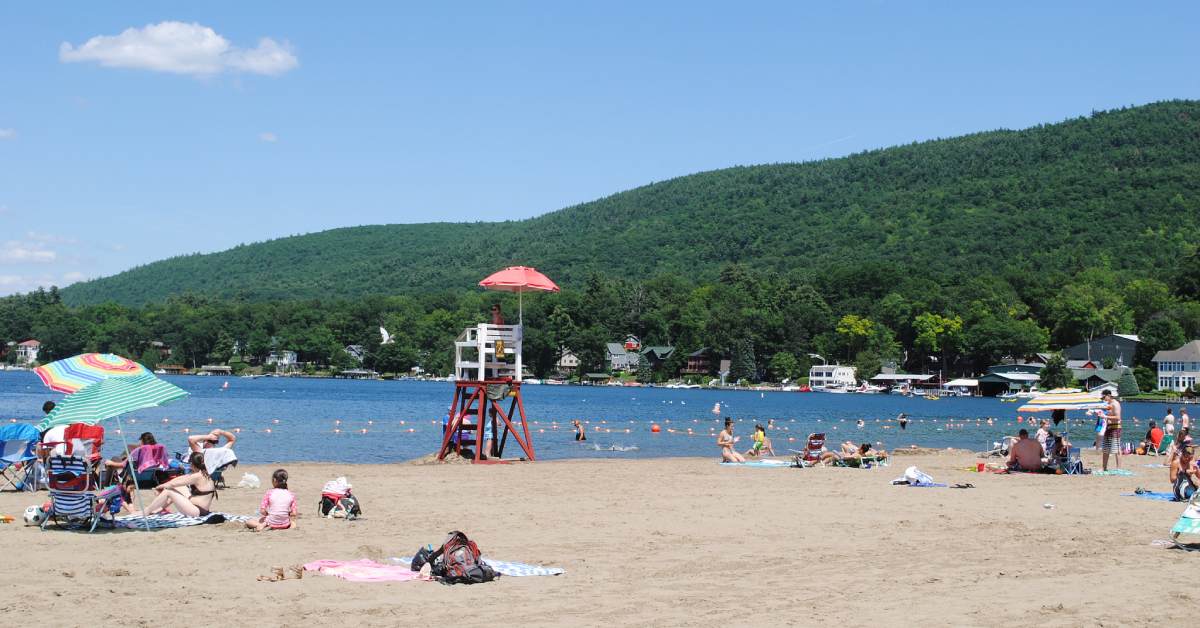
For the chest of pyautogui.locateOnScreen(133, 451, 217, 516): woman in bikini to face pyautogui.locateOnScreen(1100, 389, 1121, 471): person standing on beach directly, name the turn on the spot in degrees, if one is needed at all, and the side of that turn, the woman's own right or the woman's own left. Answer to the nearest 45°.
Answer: approximately 180°

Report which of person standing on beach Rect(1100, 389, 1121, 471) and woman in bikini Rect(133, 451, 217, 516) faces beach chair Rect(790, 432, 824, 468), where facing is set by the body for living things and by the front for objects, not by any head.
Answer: the person standing on beach

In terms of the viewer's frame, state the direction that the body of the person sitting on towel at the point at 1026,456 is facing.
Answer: away from the camera

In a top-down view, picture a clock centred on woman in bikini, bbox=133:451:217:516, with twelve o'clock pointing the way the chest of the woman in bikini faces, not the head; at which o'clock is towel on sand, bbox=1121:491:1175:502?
The towel on sand is roughly at 6 o'clock from the woman in bikini.

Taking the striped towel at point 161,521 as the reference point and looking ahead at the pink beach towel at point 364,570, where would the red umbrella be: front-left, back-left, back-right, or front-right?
back-left

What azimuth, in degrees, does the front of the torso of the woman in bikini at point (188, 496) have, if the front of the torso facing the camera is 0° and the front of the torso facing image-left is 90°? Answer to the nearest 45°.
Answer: approximately 90°

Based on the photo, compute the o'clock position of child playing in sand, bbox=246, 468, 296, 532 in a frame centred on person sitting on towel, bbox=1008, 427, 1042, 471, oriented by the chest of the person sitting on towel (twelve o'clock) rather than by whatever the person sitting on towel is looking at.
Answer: The child playing in sand is roughly at 7 o'clock from the person sitting on towel.

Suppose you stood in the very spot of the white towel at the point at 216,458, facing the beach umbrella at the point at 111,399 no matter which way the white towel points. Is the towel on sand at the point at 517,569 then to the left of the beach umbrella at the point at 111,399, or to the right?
left

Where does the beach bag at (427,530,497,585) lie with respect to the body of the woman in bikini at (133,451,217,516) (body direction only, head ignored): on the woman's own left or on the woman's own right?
on the woman's own left

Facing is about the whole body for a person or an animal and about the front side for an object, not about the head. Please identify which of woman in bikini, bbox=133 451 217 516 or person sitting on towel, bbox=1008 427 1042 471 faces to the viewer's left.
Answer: the woman in bikini
